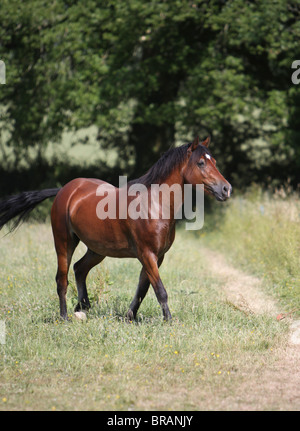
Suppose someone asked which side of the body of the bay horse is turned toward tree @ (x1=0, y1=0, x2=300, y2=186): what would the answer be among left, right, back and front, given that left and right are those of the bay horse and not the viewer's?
left

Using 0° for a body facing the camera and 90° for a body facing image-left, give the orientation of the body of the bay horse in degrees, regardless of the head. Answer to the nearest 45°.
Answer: approximately 270°
